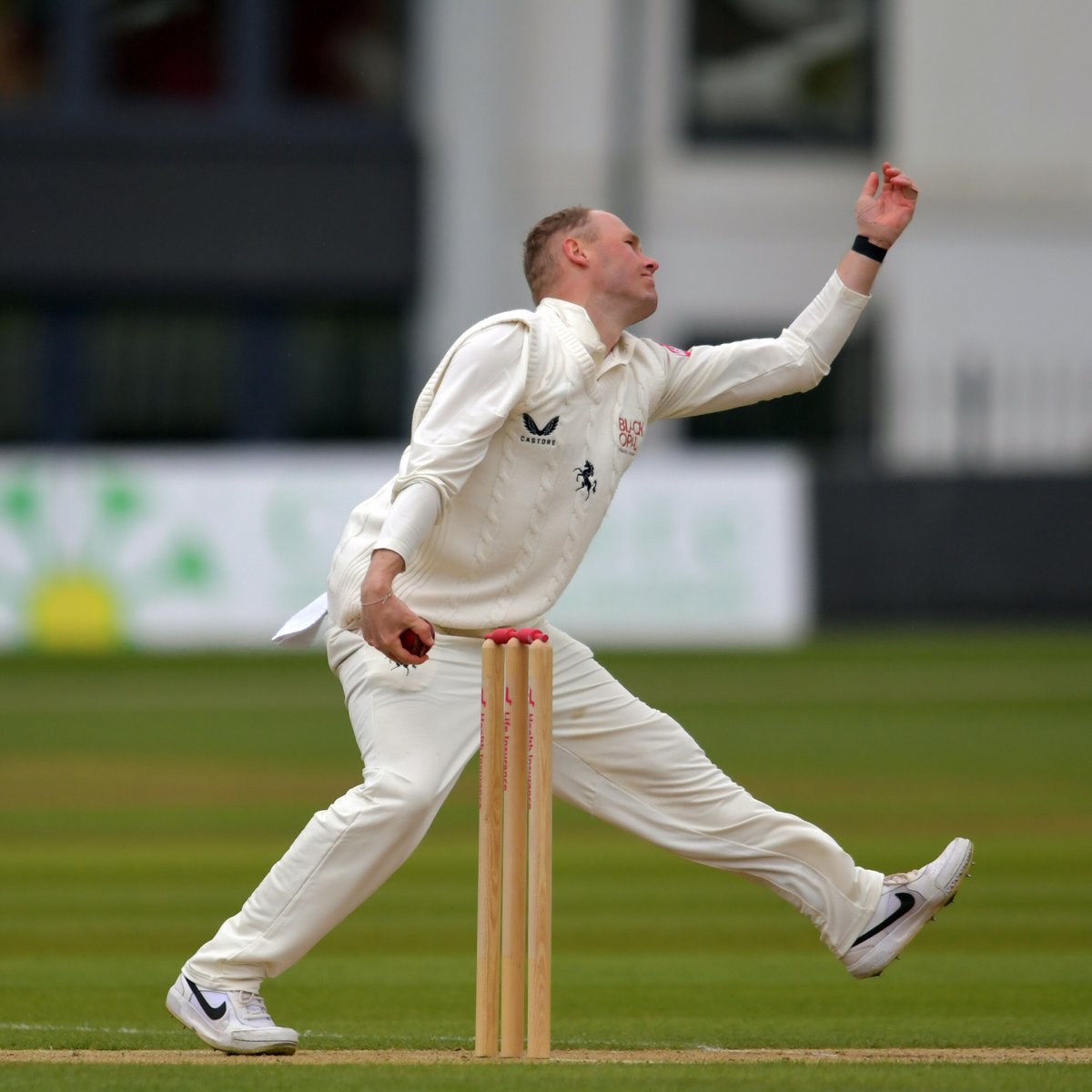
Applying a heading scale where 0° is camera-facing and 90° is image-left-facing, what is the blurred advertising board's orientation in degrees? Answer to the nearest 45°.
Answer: approximately 0°
